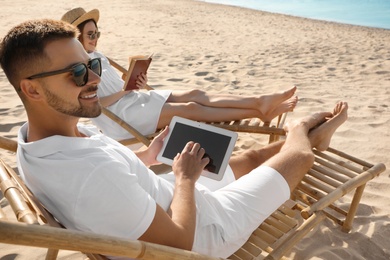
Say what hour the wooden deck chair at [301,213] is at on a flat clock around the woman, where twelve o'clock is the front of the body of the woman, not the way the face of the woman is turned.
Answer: The wooden deck chair is roughly at 2 o'clock from the woman.

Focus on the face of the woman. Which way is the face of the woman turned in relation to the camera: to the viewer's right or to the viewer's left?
to the viewer's right

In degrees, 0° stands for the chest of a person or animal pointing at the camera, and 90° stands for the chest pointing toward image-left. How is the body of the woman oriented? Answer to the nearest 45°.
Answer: approximately 270°

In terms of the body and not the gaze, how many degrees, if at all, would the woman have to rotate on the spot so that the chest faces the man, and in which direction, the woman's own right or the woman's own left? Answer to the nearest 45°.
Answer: approximately 90° to the woman's own right
